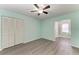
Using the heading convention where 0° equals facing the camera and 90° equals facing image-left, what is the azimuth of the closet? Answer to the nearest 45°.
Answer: approximately 315°

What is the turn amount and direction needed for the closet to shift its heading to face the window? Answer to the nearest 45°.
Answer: approximately 90° to its left
